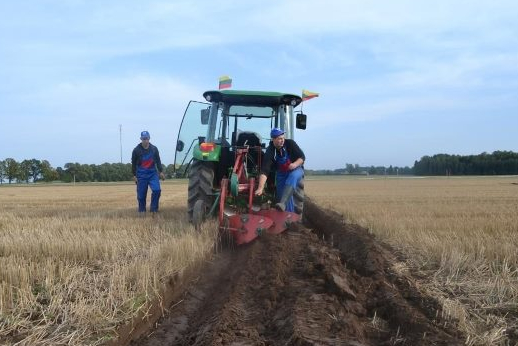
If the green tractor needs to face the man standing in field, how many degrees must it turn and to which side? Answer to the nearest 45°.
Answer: approximately 45° to its left

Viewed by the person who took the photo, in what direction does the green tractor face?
facing away from the viewer

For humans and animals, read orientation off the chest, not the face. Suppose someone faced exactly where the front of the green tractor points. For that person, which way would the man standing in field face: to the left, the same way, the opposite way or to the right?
the opposite way

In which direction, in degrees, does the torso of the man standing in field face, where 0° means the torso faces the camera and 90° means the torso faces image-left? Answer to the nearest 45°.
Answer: approximately 0°

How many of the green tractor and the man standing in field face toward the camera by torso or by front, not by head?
1

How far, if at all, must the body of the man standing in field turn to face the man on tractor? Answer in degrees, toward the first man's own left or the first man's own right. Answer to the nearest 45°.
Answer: approximately 45° to the first man's own left

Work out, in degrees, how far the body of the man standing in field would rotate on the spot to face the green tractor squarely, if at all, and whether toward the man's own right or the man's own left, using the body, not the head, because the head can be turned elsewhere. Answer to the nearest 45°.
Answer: approximately 45° to the man's own left

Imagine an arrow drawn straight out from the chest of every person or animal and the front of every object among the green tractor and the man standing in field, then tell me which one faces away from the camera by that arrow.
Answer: the green tractor
